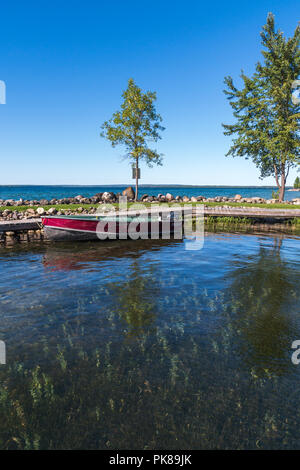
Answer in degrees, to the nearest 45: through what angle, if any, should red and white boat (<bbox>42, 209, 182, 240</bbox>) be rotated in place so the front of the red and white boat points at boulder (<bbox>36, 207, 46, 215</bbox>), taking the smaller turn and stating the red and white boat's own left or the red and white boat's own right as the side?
approximately 45° to the red and white boat's own right

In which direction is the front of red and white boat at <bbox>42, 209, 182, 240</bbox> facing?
to the viewer's left

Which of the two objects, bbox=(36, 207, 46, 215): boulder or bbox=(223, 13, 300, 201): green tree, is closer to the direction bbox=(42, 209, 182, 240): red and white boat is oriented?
the boulder

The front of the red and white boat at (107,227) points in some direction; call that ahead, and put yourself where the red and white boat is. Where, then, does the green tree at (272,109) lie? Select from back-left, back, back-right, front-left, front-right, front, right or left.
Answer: back-right

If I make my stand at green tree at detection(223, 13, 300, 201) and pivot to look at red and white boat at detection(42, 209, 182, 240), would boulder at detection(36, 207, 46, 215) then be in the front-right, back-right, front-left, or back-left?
front-right
